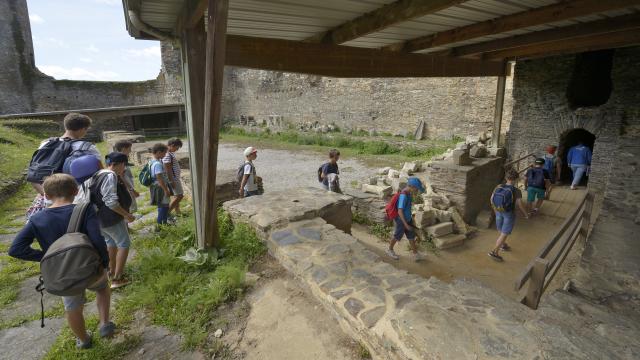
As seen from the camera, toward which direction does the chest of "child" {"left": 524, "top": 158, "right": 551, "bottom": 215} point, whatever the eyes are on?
away from the camera

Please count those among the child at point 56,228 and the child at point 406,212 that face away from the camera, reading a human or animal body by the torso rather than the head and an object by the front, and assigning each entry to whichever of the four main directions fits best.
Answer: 1

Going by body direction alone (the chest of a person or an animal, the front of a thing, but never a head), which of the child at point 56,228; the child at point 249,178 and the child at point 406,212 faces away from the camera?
the child at point 56,228

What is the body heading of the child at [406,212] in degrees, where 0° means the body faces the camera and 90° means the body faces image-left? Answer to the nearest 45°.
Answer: approximately 270°

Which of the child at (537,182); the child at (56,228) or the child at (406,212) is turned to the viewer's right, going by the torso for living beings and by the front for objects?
the child at (406,212)

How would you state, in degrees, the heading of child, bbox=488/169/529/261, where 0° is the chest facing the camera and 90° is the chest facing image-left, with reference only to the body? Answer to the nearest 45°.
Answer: approximately 225°

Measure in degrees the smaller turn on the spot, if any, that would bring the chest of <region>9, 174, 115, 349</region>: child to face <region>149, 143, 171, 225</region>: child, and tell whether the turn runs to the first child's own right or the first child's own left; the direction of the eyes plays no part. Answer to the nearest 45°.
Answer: approximately 45° to the first child's own right

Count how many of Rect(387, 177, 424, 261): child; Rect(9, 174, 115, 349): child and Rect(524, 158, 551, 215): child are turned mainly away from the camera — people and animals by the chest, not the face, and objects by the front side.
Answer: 2

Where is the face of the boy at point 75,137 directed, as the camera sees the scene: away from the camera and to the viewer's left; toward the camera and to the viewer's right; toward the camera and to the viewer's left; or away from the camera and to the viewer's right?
away from the camera and to the viewer's right

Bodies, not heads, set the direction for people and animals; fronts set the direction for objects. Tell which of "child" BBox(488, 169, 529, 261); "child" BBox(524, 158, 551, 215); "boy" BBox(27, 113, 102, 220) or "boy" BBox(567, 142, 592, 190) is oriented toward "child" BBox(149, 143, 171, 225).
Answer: "boy" BBox(27, 113, 102, 220)

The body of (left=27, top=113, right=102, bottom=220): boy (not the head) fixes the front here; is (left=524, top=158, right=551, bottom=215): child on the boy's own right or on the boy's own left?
on the boy's own right

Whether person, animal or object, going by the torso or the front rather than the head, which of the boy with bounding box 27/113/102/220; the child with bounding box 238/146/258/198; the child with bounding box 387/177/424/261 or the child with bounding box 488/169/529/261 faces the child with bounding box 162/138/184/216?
the boy
